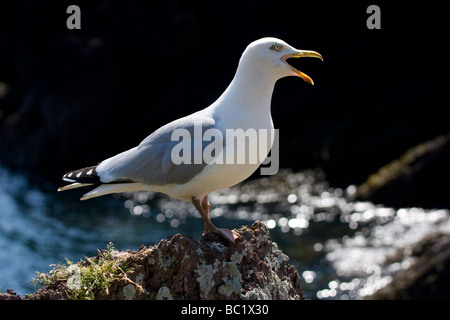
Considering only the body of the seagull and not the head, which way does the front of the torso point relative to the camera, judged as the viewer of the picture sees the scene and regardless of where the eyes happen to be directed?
to the viewer's right

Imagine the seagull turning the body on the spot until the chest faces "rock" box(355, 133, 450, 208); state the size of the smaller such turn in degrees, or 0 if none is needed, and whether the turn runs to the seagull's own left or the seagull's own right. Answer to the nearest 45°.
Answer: approximately 45° to the seagull's own left
